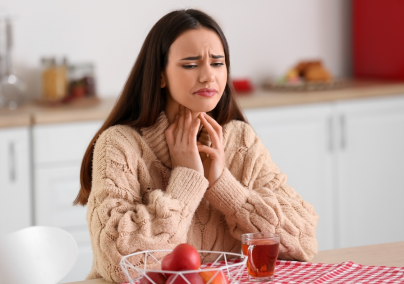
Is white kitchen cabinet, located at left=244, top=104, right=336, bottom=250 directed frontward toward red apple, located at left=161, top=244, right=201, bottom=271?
yes

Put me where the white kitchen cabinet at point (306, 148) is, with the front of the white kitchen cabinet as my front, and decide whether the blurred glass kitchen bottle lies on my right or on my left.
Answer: on my right

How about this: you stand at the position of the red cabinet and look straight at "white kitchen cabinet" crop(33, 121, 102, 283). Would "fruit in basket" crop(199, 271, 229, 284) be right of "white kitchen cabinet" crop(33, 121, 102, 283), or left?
left

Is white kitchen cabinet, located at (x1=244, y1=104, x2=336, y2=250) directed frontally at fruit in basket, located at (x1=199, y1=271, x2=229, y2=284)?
yes

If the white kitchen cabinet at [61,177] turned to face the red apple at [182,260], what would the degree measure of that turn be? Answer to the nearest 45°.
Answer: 0° — it already faces it

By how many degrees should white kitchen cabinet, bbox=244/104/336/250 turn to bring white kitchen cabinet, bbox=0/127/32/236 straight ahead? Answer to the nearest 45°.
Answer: approximately 45° to its right

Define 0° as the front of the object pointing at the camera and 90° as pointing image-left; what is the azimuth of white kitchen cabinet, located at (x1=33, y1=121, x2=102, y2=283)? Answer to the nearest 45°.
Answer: approximately 0°

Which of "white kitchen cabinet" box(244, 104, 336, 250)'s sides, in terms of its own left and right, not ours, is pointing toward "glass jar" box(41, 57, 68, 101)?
right

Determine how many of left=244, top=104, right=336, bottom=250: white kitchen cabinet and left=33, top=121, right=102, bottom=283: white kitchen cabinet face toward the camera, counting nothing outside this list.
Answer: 2

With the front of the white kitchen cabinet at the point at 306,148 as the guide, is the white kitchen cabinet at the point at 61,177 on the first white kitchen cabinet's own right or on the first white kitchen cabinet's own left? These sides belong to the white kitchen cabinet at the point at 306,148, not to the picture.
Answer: on the first white kitchen cabinet's own right
